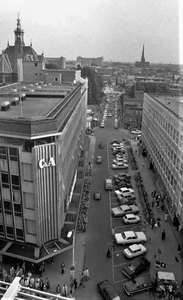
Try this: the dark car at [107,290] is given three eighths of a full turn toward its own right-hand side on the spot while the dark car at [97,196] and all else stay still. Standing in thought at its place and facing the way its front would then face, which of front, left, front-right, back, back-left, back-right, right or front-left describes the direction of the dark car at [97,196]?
right

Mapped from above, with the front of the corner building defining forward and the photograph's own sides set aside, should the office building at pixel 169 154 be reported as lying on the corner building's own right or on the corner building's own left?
on the corner building's own left

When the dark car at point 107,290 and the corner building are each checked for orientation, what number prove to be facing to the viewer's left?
0

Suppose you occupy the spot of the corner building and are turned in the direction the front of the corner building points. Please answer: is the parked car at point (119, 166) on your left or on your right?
on your left

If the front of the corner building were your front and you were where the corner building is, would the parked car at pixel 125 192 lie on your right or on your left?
on your left

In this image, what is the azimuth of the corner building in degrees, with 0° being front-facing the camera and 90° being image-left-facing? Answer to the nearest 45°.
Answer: approximately 315°
